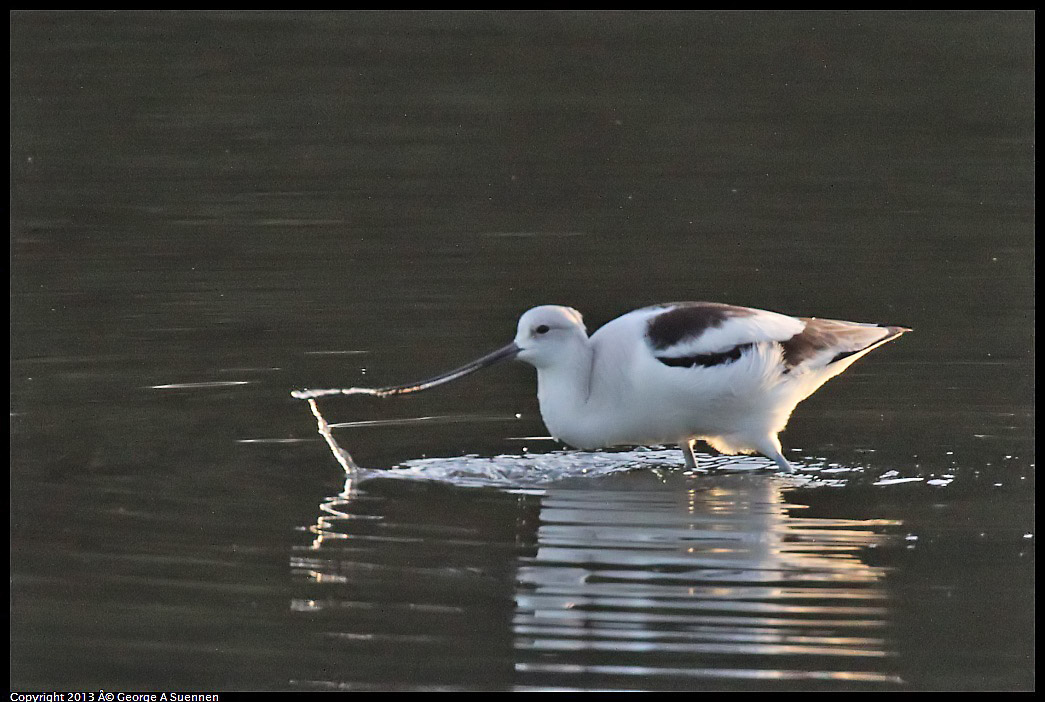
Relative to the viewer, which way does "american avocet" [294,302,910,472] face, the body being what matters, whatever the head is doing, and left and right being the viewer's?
facing to the left of the viewer
